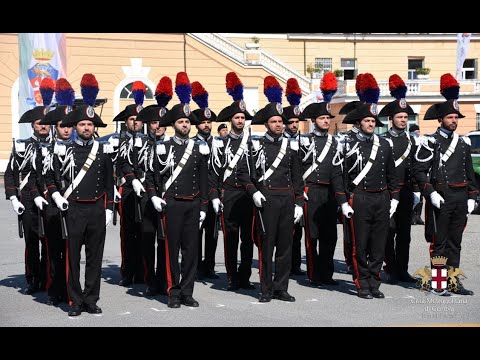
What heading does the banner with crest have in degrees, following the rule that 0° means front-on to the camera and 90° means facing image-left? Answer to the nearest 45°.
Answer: approximately 0°
